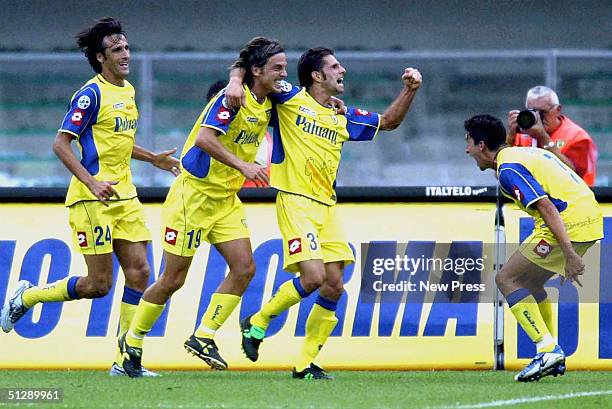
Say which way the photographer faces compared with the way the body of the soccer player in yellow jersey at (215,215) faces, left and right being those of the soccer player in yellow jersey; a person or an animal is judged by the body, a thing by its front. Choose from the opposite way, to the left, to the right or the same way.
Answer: to the right

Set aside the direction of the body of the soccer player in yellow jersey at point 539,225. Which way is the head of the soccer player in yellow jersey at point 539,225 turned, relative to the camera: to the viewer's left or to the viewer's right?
to the viewer's left

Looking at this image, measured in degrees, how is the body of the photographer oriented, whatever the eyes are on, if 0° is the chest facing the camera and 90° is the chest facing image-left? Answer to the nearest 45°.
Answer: approximately 45°

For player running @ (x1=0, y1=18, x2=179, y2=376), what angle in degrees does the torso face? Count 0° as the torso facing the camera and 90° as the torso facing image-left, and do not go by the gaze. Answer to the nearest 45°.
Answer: approximately 315°

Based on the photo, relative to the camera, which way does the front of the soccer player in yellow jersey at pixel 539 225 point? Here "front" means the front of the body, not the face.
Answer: to the viewer's left

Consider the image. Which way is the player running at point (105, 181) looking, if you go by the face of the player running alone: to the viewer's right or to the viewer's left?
to the viewer's right

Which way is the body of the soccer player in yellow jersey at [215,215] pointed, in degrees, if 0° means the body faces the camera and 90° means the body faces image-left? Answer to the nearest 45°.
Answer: approximately 315°

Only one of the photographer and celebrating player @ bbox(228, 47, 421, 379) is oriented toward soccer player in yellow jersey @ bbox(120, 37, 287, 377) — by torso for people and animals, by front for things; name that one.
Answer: the photographer

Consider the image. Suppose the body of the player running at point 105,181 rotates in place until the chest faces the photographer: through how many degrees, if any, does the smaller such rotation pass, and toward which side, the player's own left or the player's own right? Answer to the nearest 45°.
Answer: approximately 45° to the player's own left

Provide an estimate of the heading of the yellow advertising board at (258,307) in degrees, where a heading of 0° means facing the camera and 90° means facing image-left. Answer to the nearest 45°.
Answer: approximately 0°
